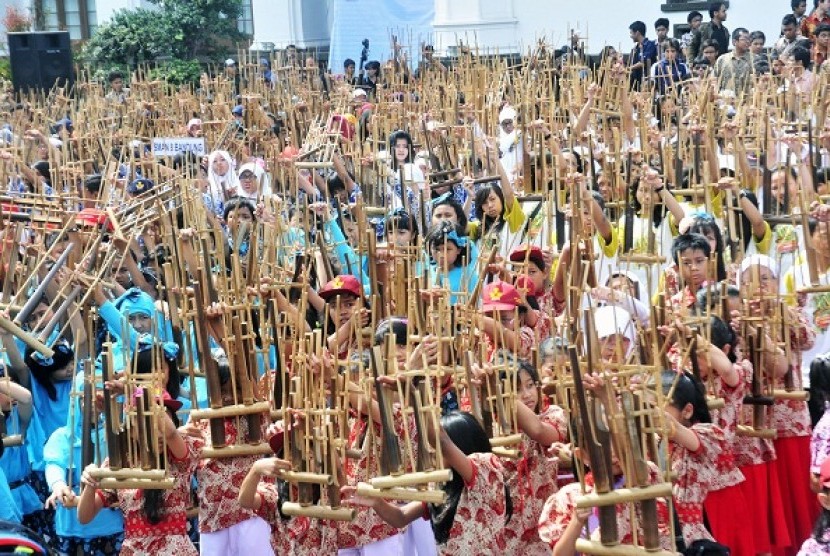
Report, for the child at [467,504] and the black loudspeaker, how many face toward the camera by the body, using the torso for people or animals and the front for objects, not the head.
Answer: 1

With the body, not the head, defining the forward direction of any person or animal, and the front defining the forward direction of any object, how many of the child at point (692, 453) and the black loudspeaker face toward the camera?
1

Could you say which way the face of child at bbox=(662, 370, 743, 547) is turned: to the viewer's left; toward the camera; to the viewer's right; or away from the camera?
to the viewer's left

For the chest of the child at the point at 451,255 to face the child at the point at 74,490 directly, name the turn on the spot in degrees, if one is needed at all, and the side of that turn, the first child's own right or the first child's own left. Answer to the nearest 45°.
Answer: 0° — they already face them

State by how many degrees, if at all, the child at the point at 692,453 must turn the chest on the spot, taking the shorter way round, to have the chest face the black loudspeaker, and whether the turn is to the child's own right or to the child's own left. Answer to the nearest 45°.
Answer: approximately 45° to the child's own right

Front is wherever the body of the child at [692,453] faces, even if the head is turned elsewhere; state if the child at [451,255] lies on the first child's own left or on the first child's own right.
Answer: on the first child's own right

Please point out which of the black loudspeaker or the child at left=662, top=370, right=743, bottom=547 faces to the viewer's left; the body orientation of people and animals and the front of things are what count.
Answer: the child

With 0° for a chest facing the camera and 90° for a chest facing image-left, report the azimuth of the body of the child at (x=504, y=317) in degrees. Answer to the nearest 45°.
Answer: approximately 45°

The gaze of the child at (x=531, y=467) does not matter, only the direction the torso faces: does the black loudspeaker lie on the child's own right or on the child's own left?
on the child's own right
